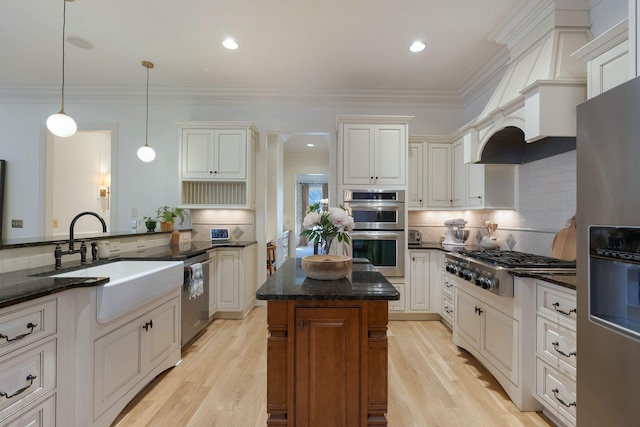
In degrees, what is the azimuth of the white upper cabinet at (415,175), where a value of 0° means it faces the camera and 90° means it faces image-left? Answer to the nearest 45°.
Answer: approximately 0°

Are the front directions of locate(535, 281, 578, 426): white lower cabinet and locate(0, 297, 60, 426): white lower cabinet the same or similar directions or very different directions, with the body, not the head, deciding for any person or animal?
very different directions

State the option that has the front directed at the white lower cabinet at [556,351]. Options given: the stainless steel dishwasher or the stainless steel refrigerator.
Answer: the stainless steel dishwasher
